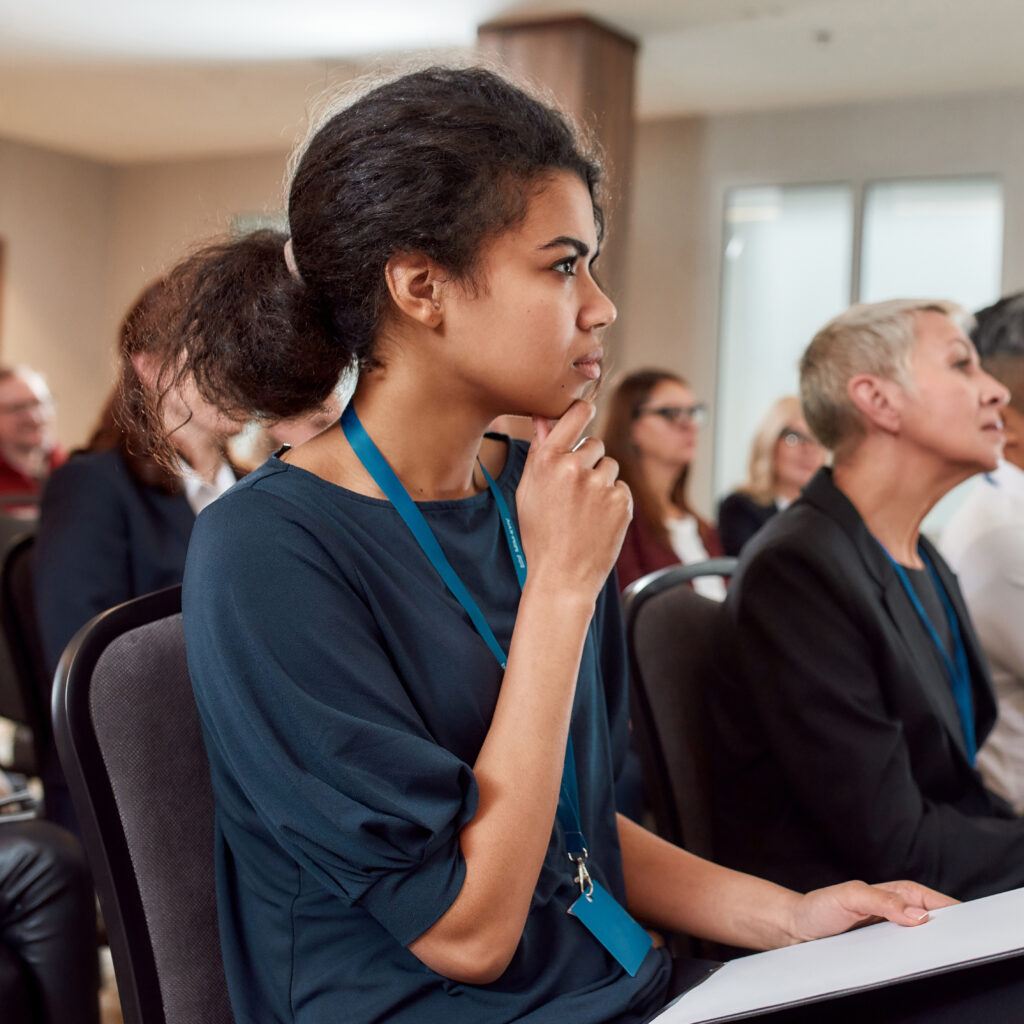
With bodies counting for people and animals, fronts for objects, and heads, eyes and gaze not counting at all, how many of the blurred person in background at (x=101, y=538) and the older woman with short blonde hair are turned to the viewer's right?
2

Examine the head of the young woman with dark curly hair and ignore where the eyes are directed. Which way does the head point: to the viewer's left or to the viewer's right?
to the viewer's right

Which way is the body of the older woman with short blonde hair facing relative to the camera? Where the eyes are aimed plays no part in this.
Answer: to the viewer's right

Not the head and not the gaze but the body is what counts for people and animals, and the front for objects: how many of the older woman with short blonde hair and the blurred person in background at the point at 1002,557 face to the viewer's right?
2

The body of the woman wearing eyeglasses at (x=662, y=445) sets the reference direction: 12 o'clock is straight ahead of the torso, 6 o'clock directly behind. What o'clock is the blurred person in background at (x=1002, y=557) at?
The blurred person in background is roughly at 1 o'clock from the woman wearing eyeglasses.

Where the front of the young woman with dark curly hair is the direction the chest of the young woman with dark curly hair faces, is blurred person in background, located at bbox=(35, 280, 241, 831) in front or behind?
behind

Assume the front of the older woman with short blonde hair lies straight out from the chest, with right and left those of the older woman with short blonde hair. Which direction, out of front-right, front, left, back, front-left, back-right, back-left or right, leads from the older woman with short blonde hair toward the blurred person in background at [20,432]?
back-left

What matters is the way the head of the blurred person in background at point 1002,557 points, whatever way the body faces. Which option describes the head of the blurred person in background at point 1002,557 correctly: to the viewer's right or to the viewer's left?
to the viewer's right

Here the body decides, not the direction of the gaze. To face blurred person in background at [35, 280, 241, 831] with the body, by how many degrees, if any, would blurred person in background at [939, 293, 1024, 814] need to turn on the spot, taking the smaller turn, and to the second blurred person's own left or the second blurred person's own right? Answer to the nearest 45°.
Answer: approximately 180°

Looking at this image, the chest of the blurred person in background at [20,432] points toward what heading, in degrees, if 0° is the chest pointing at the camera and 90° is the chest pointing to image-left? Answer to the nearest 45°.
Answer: approximately 315°
